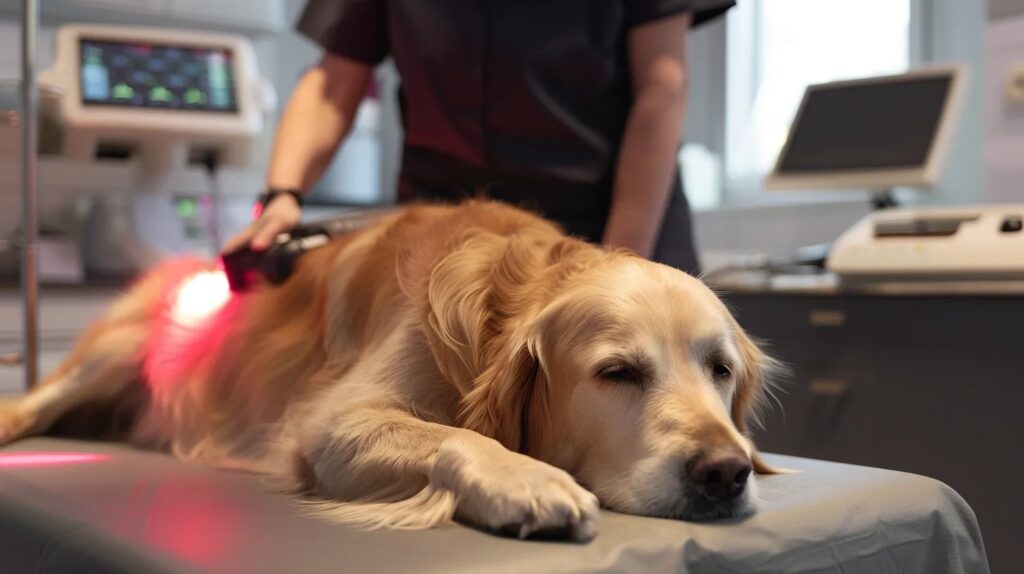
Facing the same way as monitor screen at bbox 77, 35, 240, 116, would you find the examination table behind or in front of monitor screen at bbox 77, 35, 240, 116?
in front

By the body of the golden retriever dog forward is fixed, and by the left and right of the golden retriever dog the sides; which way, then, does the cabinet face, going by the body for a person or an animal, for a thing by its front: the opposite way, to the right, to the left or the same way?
to the right

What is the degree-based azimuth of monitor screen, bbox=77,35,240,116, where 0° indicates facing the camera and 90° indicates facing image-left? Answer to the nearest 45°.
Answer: approximately 0°

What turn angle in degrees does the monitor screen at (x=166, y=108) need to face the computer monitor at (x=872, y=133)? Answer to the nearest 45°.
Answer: approximately 45° to its left

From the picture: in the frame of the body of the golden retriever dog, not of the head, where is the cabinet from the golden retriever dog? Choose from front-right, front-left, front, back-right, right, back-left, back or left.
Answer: left

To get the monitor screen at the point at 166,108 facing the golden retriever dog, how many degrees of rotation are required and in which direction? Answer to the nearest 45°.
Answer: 0° — it already faces it

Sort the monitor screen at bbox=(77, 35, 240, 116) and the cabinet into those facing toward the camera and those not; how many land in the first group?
2

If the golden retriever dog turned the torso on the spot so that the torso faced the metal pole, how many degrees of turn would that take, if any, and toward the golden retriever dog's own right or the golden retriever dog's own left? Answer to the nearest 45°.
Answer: approximately 180°

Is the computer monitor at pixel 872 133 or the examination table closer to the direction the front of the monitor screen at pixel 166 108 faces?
the examination table

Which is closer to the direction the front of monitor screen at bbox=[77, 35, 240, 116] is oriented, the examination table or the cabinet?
the examination table
